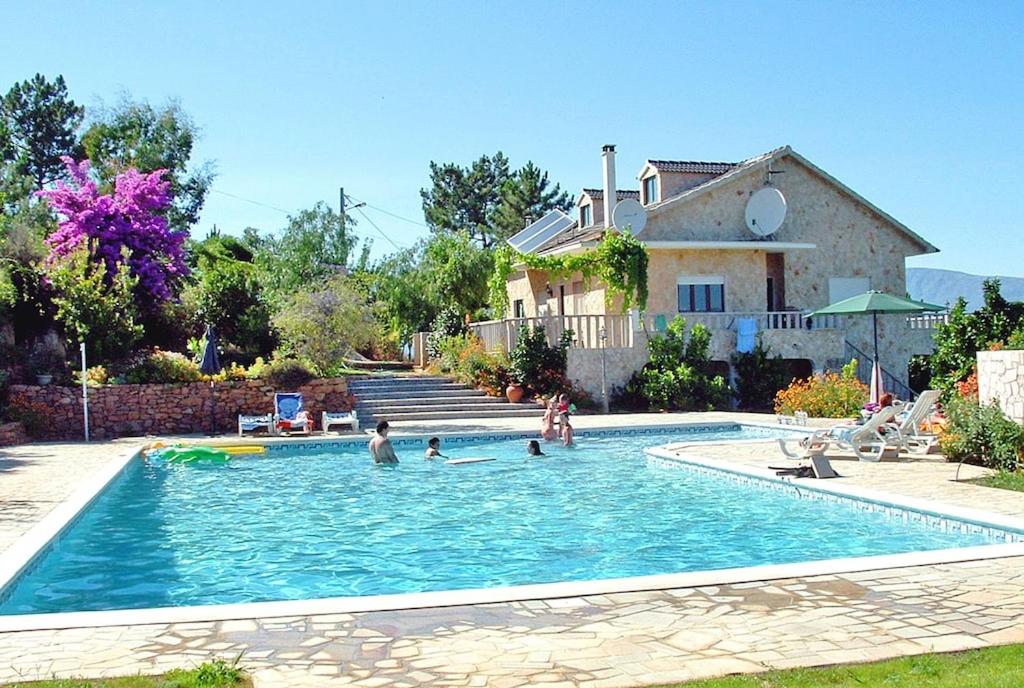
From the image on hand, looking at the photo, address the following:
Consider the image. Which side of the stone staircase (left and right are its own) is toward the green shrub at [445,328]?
back

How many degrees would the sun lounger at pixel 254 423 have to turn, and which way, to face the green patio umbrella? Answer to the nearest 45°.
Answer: approximately 90° to its left

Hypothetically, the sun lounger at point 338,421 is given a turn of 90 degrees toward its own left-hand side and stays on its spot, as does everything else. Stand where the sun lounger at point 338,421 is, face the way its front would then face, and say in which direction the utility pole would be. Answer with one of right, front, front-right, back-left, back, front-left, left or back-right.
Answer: left

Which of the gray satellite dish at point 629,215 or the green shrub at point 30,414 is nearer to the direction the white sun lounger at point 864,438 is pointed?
the green shrub

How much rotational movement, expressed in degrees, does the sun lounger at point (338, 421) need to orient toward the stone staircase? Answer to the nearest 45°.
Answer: approximately 135° to its left

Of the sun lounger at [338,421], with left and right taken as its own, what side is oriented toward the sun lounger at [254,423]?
right

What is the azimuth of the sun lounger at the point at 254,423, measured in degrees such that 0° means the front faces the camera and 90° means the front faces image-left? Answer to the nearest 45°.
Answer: approximately 0°

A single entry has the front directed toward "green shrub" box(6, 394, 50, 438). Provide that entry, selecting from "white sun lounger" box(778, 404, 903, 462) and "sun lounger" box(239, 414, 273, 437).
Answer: the white sun lounger

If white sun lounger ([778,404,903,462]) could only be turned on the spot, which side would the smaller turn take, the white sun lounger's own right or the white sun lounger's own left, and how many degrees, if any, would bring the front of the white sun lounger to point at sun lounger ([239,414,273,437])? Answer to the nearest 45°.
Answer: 0° — it already faces it

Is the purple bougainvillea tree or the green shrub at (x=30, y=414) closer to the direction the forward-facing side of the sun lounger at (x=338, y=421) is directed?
the green shrub

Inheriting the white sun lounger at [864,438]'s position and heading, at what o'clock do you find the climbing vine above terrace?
The climbing vine above terrace is roughly at 2 o'clock from the white sun lounger.

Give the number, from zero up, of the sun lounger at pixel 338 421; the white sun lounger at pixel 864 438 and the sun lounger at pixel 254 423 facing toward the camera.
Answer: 2

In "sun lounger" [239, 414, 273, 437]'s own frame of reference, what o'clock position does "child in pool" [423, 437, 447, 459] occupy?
The child in pool is roughly at 11 o'clock from the sun lounger.

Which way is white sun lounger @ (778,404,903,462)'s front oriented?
to the viewer's left
